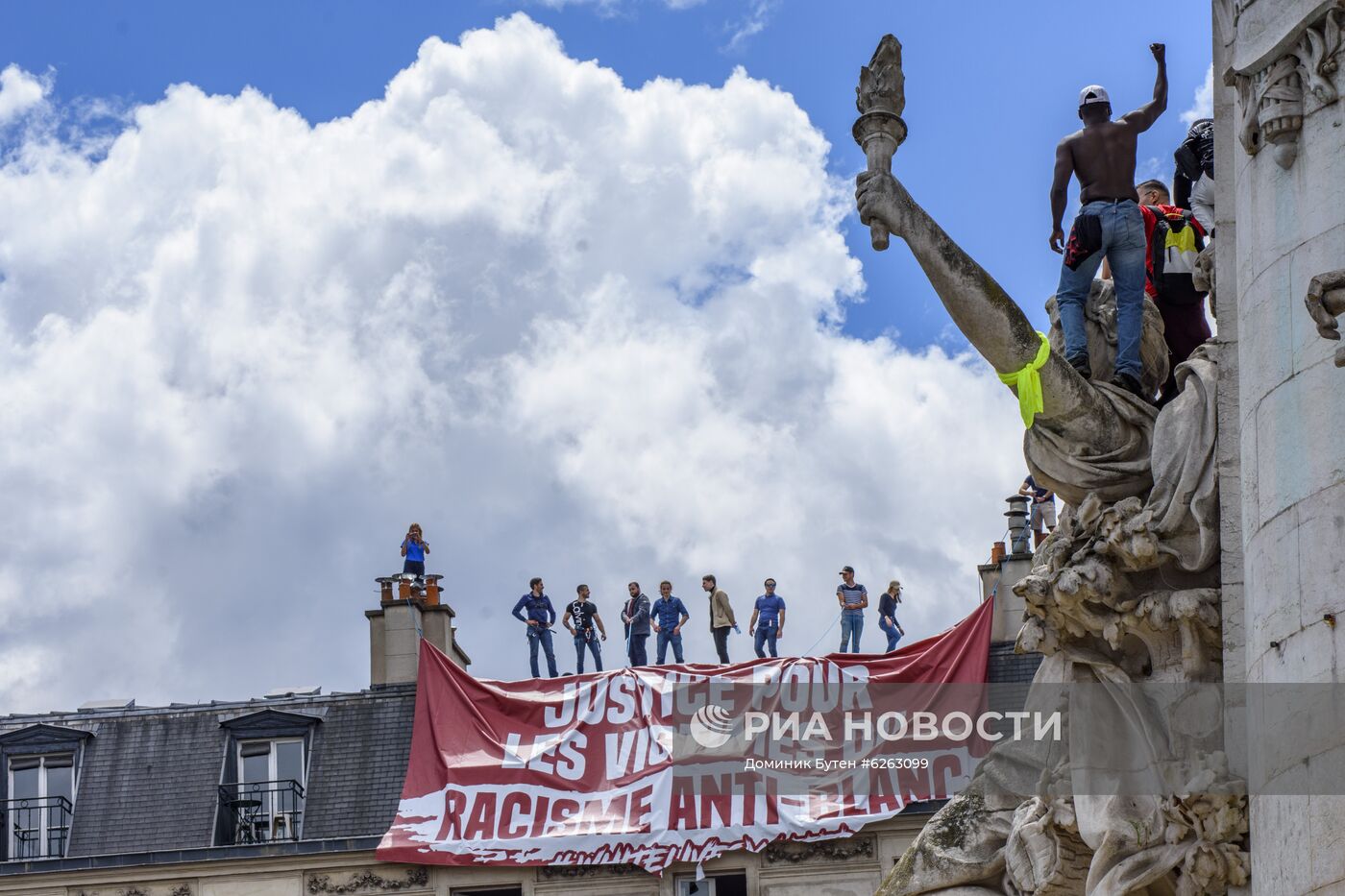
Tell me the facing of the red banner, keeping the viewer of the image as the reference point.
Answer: facing the viewer

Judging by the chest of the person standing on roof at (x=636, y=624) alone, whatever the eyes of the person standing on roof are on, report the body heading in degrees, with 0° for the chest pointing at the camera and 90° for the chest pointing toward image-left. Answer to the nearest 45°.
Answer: approximately 45°

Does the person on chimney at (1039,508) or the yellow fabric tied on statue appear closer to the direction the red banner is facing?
the yellow fabric tied on statue

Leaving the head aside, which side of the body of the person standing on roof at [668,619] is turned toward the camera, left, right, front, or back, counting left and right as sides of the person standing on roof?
front

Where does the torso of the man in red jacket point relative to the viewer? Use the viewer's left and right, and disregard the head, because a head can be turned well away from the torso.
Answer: facing away from the viewer and to the left of the viewer

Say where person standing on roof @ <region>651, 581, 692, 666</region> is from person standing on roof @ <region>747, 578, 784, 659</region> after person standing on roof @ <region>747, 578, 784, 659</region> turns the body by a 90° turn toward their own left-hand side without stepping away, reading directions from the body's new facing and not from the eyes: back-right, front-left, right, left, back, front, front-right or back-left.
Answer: back

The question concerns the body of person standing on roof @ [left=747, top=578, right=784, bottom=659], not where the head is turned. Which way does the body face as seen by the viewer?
toward the camera

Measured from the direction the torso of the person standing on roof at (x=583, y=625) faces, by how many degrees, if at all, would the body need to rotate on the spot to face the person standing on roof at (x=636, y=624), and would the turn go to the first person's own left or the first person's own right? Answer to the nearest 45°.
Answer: approximately 90° to the first person's own left

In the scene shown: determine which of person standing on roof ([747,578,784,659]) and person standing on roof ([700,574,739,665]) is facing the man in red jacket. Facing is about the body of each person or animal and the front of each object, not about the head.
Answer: person standing on roof ([747,578,784,659])

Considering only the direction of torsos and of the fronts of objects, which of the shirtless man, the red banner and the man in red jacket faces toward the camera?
the red banner

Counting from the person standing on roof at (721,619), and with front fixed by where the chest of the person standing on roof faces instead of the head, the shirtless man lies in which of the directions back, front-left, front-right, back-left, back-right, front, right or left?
left

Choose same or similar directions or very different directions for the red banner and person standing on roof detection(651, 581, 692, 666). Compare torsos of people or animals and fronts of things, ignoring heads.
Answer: same or similar directions

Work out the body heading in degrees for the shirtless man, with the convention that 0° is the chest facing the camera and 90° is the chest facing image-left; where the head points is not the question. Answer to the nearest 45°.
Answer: approximately 180°

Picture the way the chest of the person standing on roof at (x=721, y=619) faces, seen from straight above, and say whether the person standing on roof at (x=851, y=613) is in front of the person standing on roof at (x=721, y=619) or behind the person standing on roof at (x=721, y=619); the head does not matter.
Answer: behind

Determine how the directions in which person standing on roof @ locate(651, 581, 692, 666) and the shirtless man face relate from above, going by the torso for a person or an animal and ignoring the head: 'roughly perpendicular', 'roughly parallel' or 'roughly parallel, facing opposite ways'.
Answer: roughly parallel, facing opposite ways

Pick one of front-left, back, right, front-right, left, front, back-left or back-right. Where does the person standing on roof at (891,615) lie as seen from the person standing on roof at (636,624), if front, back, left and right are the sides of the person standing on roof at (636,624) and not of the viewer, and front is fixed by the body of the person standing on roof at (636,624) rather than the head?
back-left

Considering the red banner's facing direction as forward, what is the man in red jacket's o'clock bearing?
The man in red jacket is roughly at 12 o'clock from the red banner.

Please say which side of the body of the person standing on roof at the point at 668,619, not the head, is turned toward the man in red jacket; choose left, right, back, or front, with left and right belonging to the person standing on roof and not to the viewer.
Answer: front
